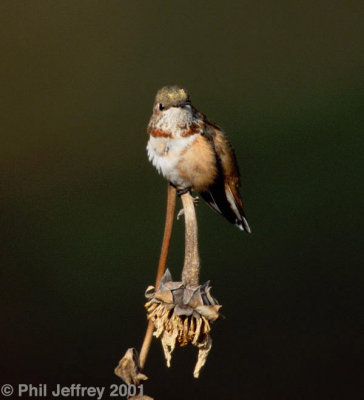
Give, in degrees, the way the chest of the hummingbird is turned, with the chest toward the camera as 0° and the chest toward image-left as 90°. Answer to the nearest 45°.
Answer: approximately 45°
